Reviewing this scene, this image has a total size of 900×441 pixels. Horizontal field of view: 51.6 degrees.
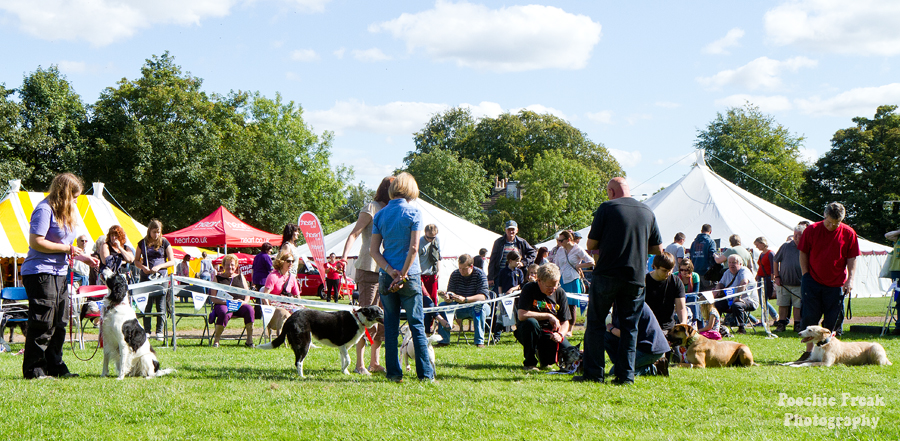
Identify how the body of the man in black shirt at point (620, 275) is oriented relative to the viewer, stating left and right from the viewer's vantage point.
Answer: facing away from the viewer and to the left of the viewer

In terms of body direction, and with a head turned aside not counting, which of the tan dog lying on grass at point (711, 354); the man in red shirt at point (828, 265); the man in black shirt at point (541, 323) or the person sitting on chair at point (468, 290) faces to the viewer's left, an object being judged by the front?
the tan dog lying on grass

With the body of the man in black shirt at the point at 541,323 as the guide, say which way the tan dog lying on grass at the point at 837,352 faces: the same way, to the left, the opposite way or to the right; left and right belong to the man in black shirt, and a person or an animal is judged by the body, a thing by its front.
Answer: to the right

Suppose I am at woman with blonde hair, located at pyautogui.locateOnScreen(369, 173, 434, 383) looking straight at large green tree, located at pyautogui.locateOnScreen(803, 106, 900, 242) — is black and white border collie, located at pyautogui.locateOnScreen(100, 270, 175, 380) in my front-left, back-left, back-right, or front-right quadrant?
back-left

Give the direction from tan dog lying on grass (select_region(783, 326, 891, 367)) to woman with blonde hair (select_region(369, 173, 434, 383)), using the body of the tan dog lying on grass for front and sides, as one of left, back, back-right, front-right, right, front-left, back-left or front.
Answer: front-left

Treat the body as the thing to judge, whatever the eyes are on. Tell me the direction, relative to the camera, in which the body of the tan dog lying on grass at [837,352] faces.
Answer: to the viewer's left

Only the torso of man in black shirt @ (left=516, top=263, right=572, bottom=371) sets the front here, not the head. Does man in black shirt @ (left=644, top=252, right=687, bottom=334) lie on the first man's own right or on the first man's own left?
on the first man's own left

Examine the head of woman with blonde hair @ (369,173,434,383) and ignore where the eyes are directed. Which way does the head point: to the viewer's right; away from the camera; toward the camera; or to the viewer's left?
away from the camera

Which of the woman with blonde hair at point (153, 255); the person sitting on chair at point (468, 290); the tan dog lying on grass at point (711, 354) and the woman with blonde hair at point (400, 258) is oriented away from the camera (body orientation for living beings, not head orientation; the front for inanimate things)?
the woman with blonde hair at point (400, 258)

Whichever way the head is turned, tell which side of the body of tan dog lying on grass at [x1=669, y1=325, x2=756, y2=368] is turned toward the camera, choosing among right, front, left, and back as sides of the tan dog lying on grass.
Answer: left

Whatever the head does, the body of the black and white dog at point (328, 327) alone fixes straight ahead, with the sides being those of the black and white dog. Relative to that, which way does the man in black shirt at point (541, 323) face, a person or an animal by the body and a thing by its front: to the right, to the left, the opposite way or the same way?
to the right

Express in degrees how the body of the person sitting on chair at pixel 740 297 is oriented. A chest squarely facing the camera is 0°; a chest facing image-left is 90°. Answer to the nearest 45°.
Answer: approximately 45°

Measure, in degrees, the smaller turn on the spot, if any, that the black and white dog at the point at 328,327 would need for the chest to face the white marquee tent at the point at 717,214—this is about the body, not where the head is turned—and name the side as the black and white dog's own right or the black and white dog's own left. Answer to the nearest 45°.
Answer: approximately 45° to the black and white dog's own left

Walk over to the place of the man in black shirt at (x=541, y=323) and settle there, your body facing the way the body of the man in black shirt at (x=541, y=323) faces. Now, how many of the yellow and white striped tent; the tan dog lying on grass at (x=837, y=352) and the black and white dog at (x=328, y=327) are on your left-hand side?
1

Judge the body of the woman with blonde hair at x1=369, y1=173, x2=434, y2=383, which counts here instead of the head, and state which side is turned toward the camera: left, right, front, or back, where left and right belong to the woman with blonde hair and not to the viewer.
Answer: back

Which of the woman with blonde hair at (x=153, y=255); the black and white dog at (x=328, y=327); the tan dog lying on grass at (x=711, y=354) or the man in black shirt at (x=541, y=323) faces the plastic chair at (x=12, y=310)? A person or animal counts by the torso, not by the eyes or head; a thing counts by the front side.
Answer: the tan dog lying on grass
